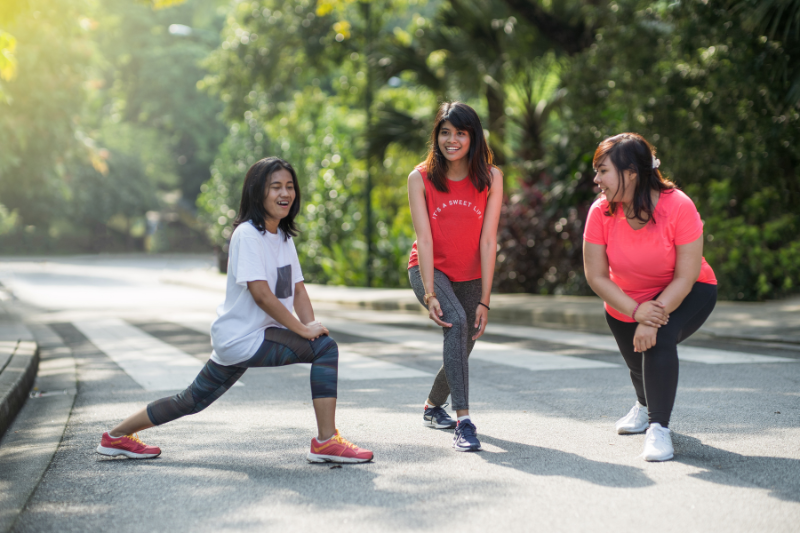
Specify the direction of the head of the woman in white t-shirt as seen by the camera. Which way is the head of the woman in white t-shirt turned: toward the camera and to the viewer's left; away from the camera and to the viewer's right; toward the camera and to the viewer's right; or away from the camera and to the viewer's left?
toward the camera and to the viewer's right

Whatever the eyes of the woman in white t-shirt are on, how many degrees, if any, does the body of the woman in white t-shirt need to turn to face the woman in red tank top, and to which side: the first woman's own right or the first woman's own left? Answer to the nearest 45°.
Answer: approximately 45° to the first woman's own left

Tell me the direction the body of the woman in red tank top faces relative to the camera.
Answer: toward the camera

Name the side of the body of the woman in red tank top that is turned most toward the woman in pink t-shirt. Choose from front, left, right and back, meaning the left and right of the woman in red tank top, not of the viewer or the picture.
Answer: left

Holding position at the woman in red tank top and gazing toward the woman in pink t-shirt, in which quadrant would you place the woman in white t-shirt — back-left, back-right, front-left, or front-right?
back-right

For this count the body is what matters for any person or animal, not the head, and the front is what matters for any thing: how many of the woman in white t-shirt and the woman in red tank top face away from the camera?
0

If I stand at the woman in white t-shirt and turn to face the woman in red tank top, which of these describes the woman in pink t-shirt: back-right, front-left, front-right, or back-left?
front-right

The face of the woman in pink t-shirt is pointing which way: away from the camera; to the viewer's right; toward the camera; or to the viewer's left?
to the viewer's left

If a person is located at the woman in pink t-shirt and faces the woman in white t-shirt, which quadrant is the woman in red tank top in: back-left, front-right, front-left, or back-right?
front-right

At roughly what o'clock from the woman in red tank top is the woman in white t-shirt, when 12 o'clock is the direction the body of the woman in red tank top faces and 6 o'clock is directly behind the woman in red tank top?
The woman in white t-shirt is roughly at 2 o'clock from the woman in red tank top.

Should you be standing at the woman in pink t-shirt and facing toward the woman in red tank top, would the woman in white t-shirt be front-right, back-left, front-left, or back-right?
front-left

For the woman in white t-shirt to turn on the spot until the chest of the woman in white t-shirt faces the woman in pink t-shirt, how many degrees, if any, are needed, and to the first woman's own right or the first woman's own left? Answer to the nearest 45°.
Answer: approximately 45° to the first woman's own left
